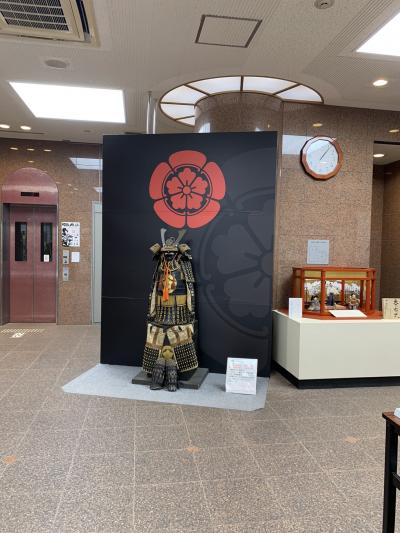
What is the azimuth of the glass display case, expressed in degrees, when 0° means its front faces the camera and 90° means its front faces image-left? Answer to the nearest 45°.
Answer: approximately 0°

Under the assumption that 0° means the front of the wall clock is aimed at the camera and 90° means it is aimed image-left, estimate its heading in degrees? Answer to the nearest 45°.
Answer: approximately 0°

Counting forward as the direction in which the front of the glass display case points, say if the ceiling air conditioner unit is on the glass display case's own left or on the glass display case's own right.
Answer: on the glass display case's own right

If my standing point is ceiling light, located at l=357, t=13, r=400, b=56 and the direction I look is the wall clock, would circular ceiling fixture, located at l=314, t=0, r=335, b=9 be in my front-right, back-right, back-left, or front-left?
back-left

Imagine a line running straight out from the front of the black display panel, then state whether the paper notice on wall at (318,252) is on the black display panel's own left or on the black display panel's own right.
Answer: on the black display panel's own left
